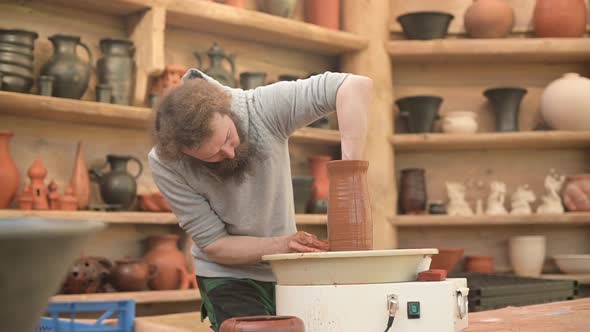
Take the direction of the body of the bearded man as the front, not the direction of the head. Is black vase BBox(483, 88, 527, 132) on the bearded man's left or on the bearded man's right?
on the bearded man's left

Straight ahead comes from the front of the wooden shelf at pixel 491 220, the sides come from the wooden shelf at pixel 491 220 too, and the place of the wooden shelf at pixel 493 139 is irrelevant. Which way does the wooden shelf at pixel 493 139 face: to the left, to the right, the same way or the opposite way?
the same way

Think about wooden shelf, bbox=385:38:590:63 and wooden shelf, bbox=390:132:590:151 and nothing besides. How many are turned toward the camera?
2

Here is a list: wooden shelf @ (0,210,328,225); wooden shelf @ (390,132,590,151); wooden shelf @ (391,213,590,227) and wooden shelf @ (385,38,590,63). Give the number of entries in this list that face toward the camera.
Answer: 4

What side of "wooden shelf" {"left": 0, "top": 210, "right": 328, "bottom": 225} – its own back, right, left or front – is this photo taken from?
front

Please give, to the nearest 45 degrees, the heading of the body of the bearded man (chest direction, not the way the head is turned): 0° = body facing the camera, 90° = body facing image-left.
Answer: approximately 315°

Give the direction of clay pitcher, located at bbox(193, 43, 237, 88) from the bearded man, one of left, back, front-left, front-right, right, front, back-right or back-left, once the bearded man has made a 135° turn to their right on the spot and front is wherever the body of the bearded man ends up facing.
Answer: right

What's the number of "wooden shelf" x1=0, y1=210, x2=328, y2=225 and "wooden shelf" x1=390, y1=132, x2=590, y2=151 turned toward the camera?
2

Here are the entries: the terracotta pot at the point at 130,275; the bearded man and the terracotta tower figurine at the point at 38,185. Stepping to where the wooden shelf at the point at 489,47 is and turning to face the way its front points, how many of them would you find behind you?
0

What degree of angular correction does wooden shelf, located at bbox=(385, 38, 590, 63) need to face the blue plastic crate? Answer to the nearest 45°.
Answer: approximately 45° to its right

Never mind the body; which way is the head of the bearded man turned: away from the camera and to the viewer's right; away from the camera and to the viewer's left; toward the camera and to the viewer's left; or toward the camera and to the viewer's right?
toward the camera and to the viewer's right

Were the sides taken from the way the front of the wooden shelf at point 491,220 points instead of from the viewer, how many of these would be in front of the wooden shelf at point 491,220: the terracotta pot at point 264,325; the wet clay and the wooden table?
3

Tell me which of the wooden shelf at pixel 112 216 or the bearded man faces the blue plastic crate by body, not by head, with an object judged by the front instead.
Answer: the wooden shelf

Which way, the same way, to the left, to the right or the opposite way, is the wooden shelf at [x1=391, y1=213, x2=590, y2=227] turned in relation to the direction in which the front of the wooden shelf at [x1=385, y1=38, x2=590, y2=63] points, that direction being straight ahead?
the same way

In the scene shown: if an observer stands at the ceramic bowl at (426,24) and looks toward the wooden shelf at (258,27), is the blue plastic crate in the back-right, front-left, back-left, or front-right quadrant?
front-left

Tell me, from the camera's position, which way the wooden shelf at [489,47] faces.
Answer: facing the viewer
